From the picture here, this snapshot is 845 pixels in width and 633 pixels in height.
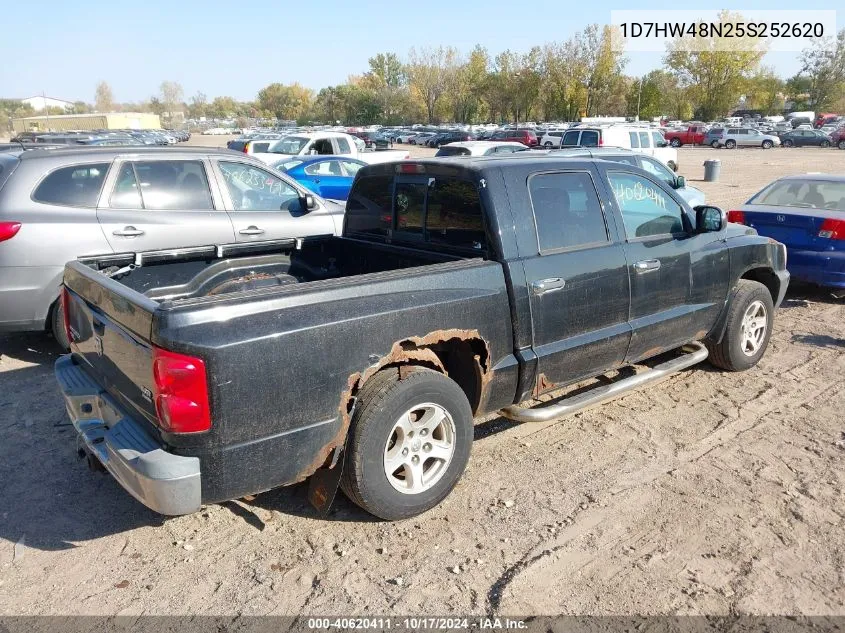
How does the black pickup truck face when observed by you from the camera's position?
facing away from the viewer and to the right of the viewer

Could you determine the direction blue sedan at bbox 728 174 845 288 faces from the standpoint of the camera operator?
facing away from the viewer and to the right of the viewer

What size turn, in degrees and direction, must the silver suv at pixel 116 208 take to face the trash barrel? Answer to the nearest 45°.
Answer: approximately 45° to its left

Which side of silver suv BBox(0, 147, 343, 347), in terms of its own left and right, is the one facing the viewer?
right

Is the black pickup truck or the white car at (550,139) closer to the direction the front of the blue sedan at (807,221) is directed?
the white car

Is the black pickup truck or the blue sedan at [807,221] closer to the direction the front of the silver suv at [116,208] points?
the blue sedan

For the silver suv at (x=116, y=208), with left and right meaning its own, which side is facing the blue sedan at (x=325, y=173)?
left
